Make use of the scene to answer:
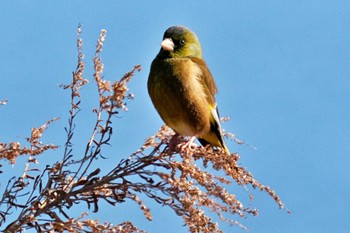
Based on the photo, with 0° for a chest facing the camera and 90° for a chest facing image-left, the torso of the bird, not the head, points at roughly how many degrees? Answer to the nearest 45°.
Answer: approximately 45°
